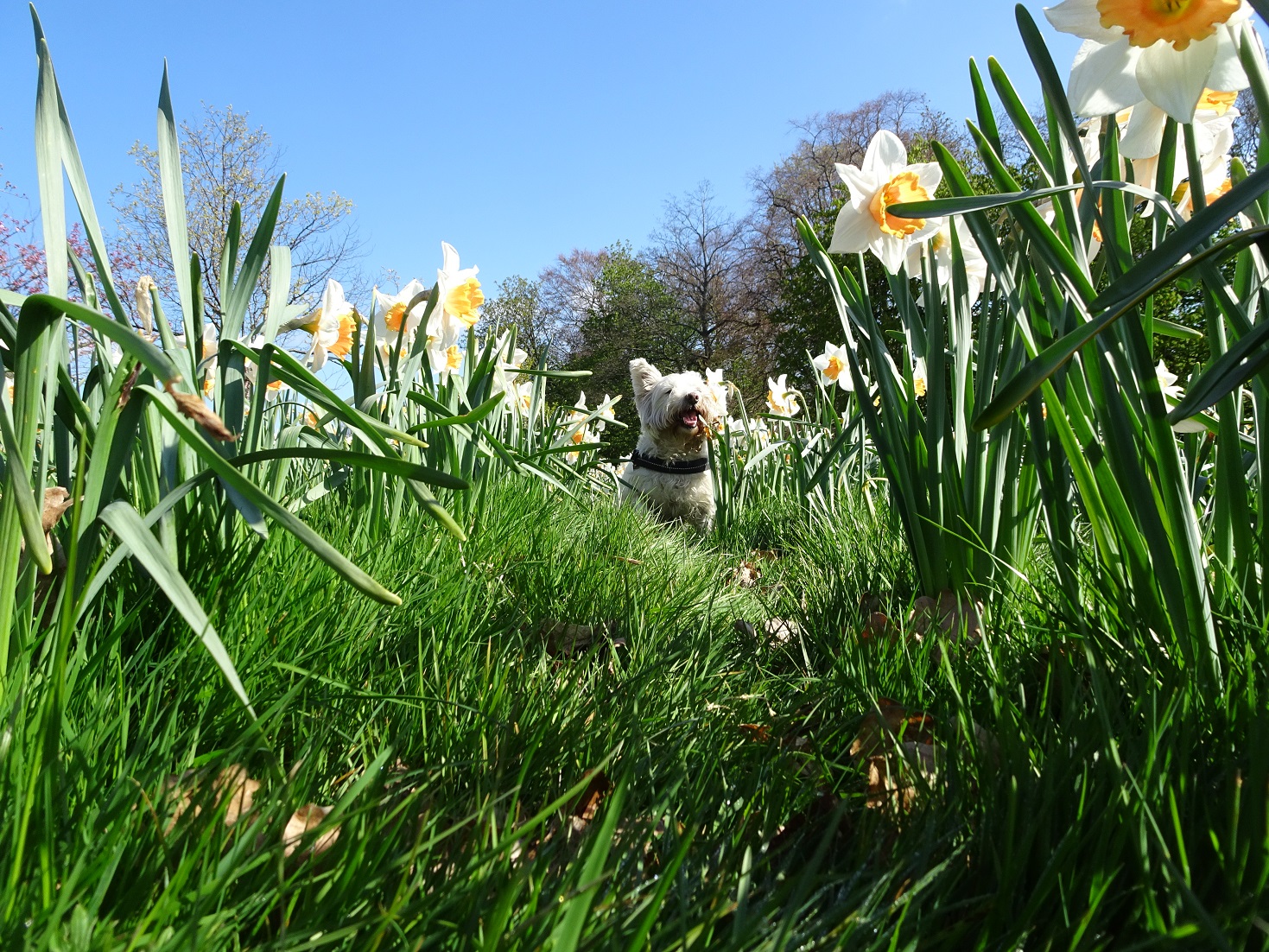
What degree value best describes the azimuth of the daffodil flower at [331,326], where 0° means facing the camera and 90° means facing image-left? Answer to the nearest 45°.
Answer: approximately 270°

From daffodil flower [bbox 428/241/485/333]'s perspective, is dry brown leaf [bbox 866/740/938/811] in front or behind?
in front

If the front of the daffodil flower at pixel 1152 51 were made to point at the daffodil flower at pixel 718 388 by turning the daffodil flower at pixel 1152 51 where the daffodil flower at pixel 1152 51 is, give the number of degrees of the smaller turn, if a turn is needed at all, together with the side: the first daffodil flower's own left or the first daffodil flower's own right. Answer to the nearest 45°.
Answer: approximately 135° to the first daffodil flower's own right

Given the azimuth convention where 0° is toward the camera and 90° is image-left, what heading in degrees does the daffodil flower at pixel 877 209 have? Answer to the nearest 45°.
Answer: approximately 315°

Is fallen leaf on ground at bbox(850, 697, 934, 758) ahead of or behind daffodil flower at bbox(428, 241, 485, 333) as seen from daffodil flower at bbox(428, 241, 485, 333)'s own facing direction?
ahead

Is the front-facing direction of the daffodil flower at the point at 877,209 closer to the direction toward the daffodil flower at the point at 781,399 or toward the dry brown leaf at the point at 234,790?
the dry brown leaf

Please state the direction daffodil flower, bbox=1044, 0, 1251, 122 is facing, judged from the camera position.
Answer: facing the viewer

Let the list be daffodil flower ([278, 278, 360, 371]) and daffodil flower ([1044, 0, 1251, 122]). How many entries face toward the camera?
1

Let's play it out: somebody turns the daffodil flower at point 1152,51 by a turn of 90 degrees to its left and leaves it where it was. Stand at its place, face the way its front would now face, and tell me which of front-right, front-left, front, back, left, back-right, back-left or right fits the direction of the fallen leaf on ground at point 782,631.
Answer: back-left

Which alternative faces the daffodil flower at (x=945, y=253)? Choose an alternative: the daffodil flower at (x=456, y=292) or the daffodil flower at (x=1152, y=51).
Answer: the daffodil flower at (x=456, y=292)

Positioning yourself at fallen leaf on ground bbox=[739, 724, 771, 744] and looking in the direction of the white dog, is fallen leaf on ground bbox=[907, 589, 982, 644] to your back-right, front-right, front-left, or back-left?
front-right

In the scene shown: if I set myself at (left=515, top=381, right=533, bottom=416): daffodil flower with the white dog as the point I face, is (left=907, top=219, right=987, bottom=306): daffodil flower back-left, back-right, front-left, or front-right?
front-right

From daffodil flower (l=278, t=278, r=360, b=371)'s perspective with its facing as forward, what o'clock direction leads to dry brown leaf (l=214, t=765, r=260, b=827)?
The dry brown leaf is roughly at 3 o'clock from the daffodil flower.
